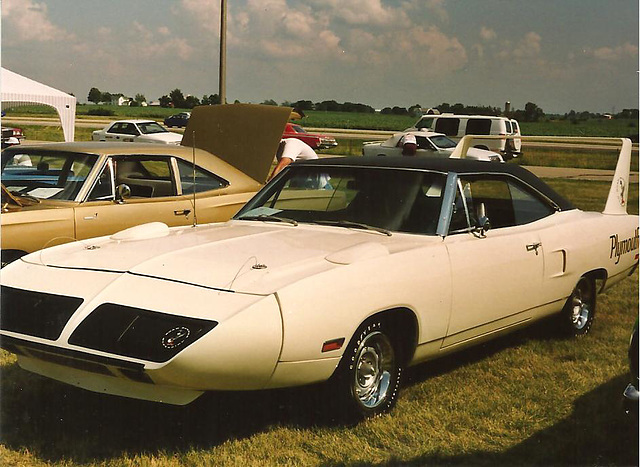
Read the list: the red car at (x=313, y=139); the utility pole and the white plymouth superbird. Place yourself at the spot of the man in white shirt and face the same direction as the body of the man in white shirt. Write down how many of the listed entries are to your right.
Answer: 2

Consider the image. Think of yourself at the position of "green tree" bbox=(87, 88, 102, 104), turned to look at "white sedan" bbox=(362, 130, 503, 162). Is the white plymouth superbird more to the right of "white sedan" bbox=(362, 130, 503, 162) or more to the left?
right

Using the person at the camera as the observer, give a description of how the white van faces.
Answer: facing to the left of the viewer

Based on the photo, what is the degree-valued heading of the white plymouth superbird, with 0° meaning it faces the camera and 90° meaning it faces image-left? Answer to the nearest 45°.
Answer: approximately 45°

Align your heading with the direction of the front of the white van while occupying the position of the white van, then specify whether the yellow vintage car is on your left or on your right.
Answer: on your left

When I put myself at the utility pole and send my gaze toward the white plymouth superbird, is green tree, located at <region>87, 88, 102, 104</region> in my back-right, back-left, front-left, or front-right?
back-right

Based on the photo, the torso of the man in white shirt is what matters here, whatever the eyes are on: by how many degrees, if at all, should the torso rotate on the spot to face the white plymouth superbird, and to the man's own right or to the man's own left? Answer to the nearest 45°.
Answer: approximately 90° to the man's own left

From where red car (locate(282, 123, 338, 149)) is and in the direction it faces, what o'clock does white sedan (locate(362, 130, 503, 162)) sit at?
The white sedan is roughly at 1 o'clock from the red car.

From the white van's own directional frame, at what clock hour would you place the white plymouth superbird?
The white plymouth superbird is roughly at 9 o'clock from the white van.

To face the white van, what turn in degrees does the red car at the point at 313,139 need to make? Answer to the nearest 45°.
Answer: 0° — it already faces it

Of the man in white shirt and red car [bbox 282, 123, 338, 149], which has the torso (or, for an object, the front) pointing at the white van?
the red car

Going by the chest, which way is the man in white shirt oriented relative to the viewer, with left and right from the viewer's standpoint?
facing to the left of the viewer
